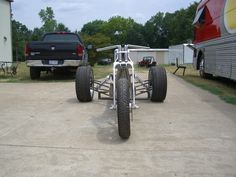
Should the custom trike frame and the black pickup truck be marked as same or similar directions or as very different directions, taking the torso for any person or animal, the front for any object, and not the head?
very different directions

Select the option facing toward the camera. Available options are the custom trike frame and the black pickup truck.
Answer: the custom trike frame

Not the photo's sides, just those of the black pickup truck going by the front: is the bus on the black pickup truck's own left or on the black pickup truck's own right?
on the black pickup truck's own right

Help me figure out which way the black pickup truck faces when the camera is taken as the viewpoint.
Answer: facing away from the viewer

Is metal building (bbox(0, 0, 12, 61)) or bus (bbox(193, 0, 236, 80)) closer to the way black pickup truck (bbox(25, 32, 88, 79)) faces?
the metal building

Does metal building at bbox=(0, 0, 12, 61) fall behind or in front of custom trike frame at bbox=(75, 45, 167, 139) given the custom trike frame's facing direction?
behind

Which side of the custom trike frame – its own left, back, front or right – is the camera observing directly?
front

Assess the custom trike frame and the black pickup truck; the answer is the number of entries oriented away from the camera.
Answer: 1
